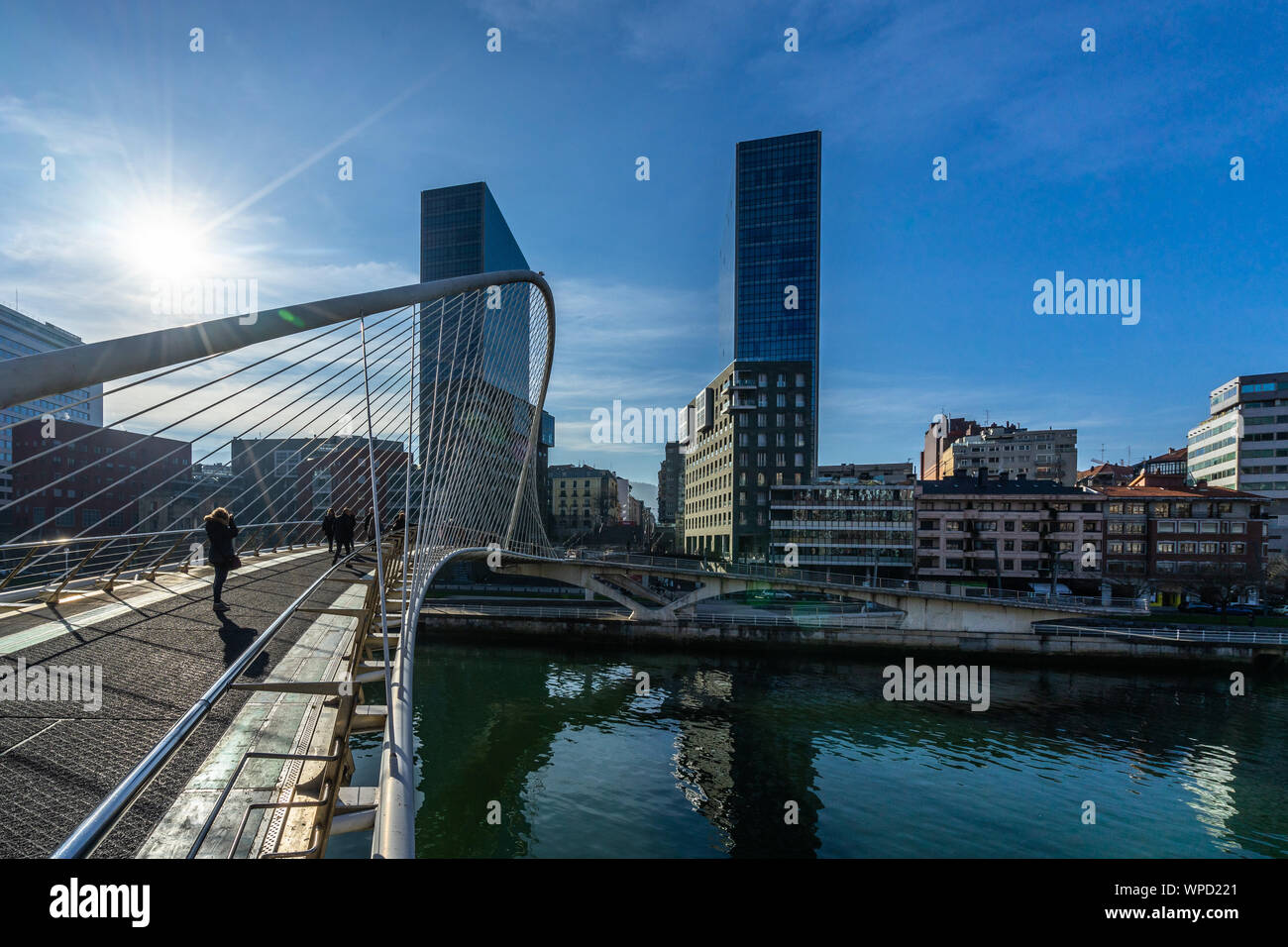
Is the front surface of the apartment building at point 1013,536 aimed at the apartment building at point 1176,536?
no

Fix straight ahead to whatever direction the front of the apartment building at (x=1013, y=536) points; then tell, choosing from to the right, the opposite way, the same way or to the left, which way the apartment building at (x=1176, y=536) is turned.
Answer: the same way

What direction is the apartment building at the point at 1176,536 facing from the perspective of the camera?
toward the camera

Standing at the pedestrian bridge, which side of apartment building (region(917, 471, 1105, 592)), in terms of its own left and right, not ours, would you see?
front

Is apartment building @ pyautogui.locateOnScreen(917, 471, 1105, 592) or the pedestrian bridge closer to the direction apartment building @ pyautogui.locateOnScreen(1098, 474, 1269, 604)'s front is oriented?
the pedestrian bridge

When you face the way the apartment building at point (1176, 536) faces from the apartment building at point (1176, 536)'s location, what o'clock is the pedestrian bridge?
The pedestrian bridge is roughly at 12 o'clock from the apartment building.

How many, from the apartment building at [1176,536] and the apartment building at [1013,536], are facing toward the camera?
2

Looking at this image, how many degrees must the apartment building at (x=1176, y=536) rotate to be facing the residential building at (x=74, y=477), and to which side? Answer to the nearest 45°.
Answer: approximately 45° to its right

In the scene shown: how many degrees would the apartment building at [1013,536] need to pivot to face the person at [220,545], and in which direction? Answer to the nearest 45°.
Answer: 0° — it already faces them

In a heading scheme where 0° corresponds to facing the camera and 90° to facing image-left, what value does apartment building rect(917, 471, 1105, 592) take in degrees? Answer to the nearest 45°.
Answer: approximately 0°
